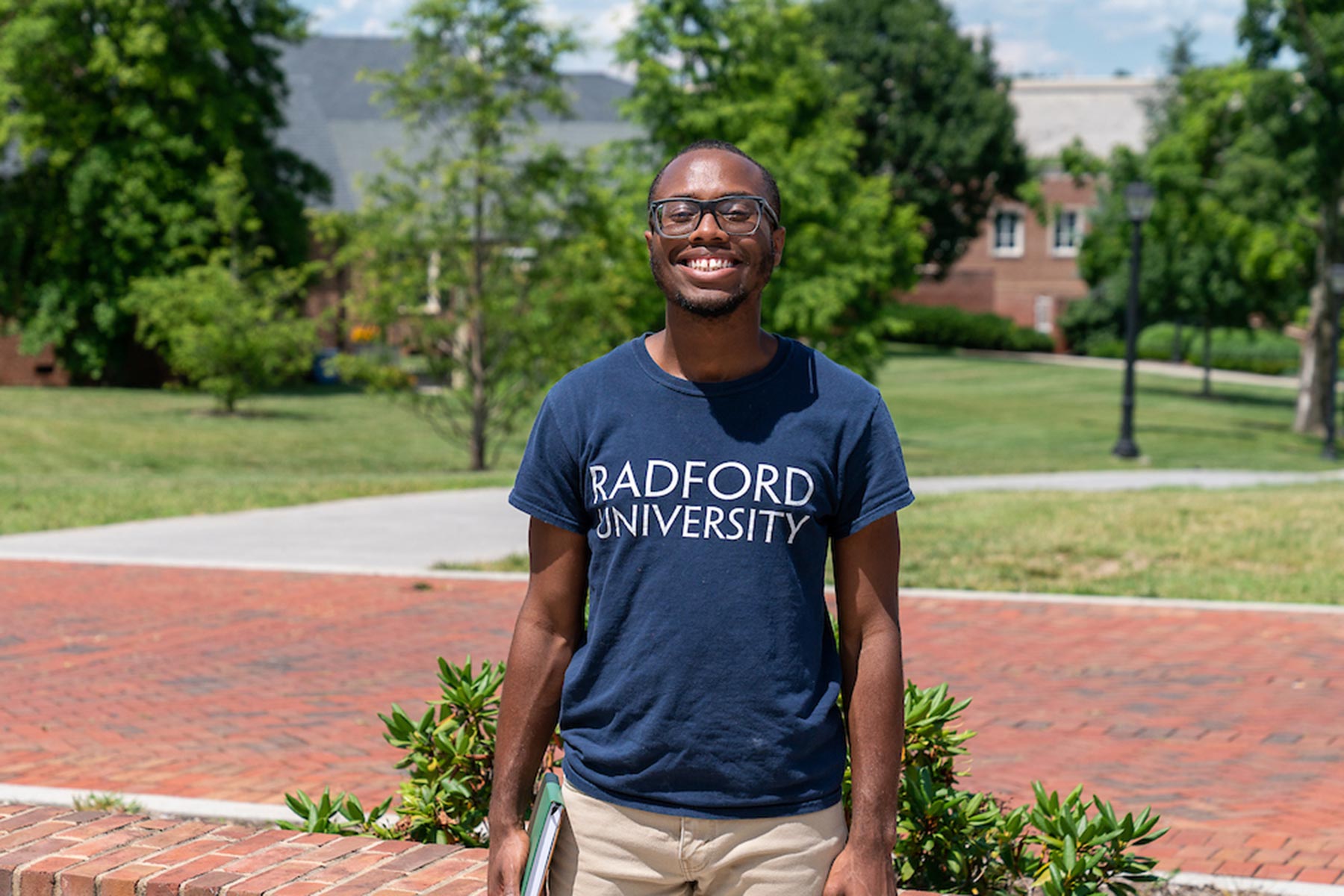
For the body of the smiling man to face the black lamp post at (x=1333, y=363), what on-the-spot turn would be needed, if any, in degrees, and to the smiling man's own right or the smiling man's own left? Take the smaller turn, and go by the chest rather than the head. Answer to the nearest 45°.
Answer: approximately 135° to the smiling man's own left

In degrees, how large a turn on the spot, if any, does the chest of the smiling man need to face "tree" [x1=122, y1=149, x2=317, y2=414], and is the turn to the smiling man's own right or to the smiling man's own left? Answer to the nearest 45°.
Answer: approximately 180°

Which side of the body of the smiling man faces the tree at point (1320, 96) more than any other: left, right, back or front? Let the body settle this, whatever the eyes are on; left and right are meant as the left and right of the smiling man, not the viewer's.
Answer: back

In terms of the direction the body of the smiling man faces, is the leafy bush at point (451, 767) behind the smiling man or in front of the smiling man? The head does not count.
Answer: behind

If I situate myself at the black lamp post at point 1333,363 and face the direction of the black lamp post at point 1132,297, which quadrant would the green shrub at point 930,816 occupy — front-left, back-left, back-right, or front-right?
front-left

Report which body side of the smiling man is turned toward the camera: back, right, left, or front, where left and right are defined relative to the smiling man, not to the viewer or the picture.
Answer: front

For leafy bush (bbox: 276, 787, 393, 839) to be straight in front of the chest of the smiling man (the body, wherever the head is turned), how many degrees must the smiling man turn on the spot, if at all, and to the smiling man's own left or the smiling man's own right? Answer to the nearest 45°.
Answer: approximately 135° to the smiling man's own right

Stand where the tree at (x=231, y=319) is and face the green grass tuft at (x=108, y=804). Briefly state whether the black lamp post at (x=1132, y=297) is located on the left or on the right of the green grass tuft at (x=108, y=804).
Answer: left

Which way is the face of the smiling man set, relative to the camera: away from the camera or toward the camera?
toward the camera
